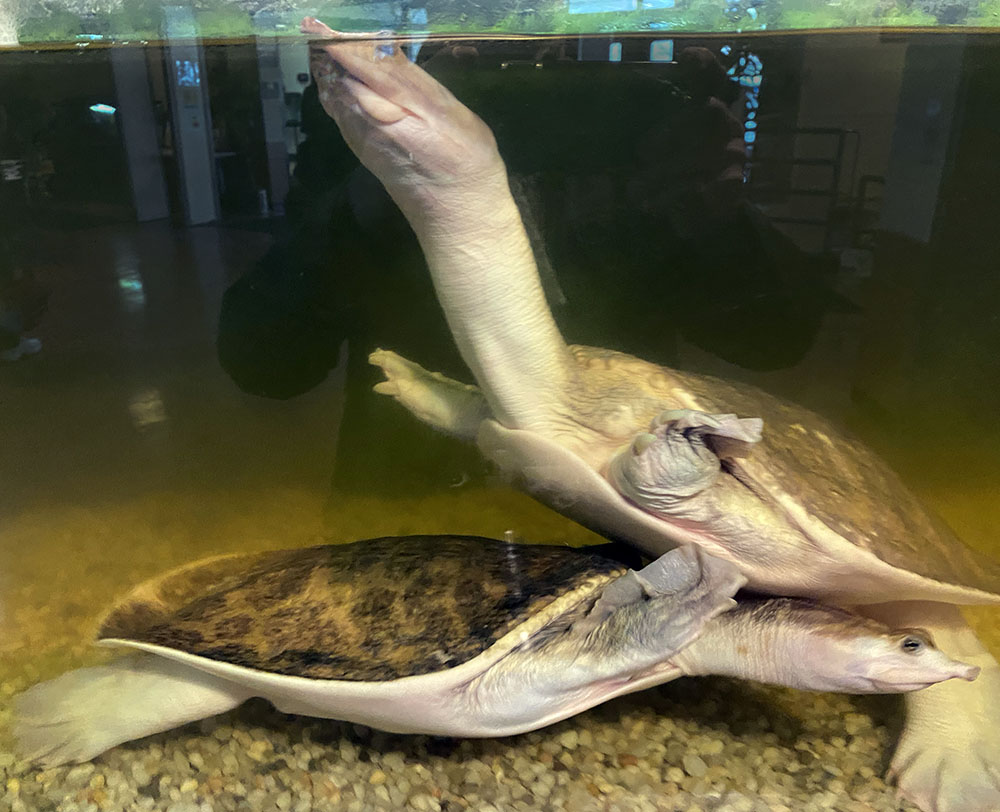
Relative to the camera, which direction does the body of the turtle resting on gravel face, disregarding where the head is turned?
to the viewer's right
